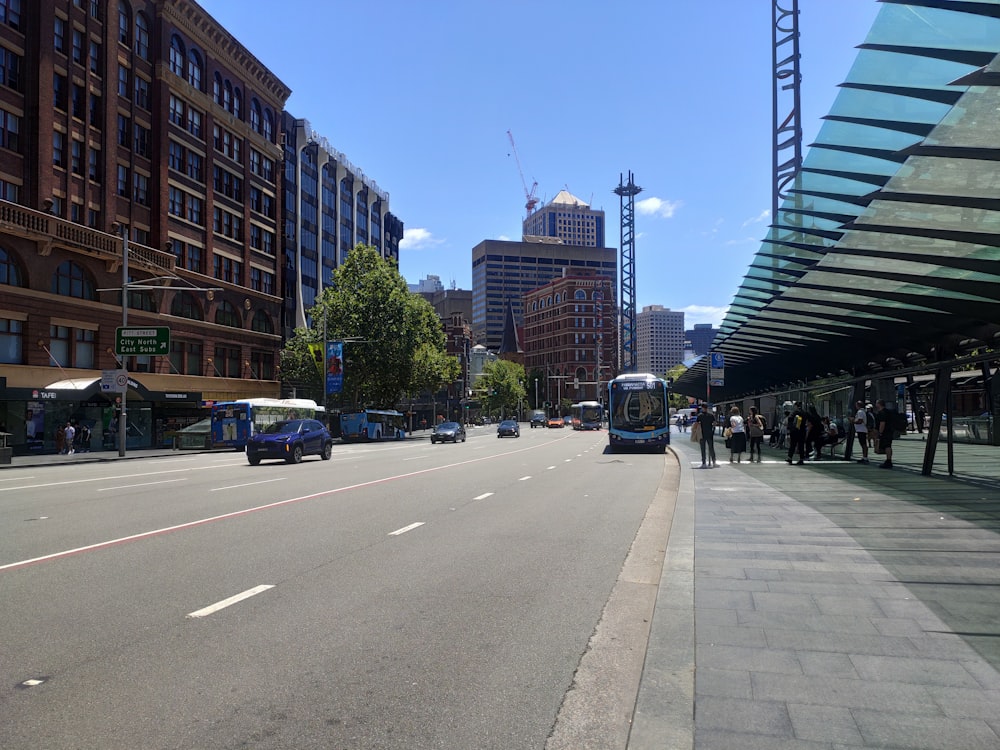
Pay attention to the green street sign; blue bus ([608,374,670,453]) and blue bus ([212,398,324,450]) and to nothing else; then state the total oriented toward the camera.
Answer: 2

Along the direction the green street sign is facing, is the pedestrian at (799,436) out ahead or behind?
ahead

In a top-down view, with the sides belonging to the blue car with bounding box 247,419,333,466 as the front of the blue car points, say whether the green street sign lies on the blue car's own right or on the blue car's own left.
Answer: on the blue car's own right

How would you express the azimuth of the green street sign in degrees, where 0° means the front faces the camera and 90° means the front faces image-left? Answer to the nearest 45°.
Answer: approximately 0°

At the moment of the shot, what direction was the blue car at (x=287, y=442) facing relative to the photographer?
facing the viewer and to the left of the viewer

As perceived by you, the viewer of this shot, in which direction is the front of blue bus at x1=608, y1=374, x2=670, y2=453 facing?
facing the viewer

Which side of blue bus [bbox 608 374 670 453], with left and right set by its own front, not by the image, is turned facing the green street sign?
right

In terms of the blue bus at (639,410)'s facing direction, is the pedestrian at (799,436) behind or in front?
in front

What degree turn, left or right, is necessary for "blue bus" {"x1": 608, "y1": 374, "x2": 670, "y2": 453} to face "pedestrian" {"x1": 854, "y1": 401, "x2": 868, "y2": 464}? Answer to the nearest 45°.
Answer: approximately 45° to its left

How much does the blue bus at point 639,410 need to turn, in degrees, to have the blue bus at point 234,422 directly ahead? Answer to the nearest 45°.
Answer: approximately 90° to its right

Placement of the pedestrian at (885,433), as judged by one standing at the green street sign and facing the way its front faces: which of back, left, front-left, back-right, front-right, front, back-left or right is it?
front-left

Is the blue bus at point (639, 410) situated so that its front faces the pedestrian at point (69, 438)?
no
